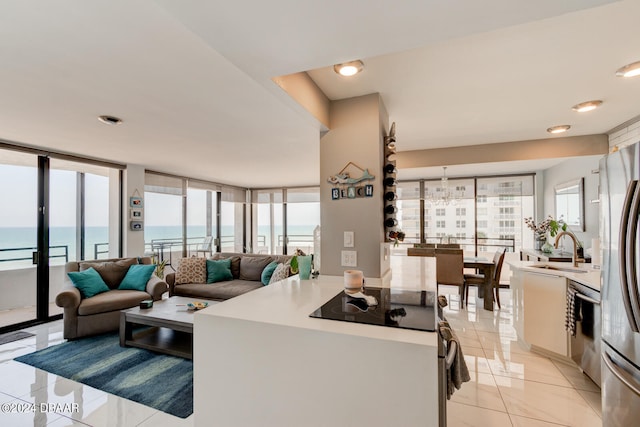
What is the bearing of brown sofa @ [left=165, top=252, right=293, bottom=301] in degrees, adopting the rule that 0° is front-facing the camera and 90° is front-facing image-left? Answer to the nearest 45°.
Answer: approximately 45°

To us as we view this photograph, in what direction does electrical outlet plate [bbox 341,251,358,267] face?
facing the viewer

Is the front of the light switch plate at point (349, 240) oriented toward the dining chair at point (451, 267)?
no

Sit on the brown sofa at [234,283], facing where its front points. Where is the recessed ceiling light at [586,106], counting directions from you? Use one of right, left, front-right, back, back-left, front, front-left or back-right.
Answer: left

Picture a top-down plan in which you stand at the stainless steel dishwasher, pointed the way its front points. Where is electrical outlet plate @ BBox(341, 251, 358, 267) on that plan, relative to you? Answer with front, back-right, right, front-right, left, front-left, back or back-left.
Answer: front

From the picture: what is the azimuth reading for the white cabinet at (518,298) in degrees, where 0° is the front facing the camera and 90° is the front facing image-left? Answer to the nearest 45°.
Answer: approximately 90°

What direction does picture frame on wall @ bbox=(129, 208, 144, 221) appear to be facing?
toward the camera

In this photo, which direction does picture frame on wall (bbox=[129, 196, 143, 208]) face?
toward the camera

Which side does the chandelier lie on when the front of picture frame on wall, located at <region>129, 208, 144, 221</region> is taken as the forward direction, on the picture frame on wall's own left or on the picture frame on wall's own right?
on the picture frame on wall's own left

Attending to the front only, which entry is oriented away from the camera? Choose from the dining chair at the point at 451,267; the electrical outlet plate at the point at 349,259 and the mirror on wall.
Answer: the dining chair

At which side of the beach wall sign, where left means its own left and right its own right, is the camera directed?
front

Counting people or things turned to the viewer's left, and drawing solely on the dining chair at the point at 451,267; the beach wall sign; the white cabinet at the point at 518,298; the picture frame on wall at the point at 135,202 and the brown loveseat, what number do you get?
1

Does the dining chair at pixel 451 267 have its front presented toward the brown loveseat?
no

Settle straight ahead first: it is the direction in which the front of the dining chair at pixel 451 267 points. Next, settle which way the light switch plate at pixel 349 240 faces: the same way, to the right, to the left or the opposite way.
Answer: the opposite way

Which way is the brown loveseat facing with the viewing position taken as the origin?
facing the viewer and to the right of the viewer

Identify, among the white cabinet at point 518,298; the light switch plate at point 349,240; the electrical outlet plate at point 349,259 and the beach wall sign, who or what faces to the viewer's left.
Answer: the white cabinet

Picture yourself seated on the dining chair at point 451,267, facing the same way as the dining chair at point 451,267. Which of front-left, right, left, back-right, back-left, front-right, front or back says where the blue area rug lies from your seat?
back-left

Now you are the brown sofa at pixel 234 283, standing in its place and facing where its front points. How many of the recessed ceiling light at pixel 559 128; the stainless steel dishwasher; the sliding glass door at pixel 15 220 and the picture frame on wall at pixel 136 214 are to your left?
2

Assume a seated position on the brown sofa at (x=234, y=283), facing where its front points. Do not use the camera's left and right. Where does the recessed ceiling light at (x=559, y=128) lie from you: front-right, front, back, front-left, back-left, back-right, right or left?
left

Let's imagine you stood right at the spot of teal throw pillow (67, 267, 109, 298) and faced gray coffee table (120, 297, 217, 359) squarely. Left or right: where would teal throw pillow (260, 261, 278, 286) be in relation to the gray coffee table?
left

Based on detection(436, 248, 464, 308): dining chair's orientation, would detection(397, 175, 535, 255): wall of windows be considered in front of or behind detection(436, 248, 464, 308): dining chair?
in front

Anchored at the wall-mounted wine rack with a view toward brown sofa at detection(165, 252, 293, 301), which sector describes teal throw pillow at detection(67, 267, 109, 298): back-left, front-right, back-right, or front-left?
front-left
